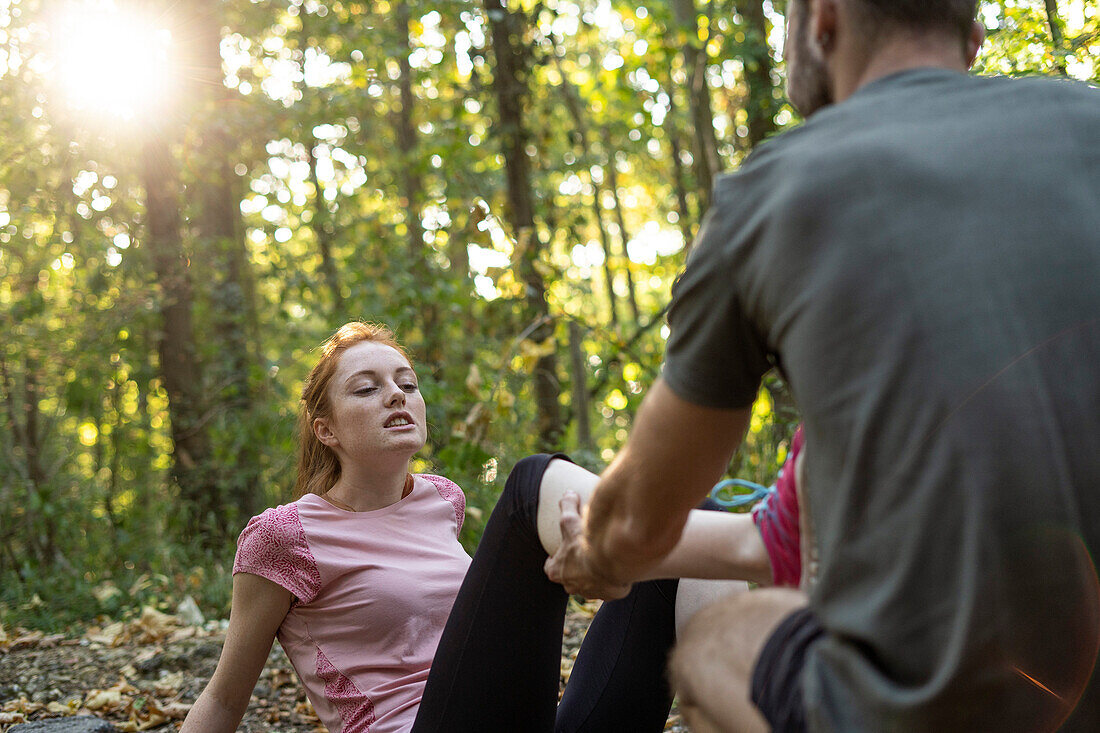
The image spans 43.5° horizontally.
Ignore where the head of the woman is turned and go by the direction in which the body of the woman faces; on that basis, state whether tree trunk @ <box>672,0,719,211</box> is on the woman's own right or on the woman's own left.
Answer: on the woman's own left

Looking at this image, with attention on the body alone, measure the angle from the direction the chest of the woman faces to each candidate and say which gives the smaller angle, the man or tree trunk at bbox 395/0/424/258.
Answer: the man

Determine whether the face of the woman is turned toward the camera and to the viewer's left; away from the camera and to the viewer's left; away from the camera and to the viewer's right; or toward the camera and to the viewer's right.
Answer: toward the camera and to the viewer's right

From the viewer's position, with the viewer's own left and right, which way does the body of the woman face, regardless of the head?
facing the viewer and to the right of the viewer

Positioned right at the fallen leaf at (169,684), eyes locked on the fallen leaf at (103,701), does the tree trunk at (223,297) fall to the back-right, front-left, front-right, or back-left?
back-right

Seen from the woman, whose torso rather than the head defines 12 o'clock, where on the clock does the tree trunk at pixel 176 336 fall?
The tree trunk is roughly at 7 o'clock from the woman.

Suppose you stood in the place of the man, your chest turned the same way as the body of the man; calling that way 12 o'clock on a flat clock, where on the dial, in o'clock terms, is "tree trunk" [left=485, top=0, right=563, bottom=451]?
The tree trunk is roughly at 1 o'clock from the man.

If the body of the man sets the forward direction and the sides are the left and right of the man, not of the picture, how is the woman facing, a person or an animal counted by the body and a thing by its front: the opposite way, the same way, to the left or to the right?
the opposite way

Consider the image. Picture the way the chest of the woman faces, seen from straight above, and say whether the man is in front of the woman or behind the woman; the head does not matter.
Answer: in front

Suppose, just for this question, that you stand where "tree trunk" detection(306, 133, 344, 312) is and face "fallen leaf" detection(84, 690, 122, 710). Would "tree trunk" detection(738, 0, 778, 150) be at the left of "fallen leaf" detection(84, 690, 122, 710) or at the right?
left

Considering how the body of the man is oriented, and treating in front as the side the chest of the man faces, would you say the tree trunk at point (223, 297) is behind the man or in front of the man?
in front

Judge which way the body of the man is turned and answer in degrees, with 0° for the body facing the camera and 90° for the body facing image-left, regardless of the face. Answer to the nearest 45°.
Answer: approximately 135°

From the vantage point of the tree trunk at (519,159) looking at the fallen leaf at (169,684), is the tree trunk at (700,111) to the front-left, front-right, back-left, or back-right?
back-left

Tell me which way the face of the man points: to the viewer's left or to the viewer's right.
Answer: to the viewer's left
